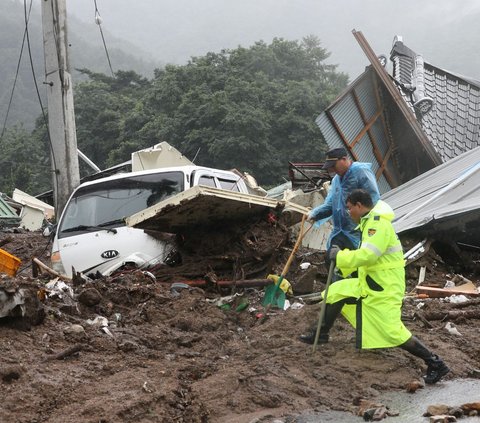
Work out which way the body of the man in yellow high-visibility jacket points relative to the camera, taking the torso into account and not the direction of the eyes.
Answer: to the viewer's left

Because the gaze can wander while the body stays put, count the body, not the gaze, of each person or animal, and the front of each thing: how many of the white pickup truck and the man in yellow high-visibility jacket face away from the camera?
0

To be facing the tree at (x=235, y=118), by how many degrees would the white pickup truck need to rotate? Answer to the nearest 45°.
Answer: approximately 135° to its right

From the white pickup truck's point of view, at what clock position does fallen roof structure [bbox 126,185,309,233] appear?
The fallen roof structure is roughly at 9 o'clock from the white pickup truck.

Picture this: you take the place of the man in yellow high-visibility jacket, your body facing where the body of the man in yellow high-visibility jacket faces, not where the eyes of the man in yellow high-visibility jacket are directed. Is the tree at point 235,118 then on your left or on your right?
on your right

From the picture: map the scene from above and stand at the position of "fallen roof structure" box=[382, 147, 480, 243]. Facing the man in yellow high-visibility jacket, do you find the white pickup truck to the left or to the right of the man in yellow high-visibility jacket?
right

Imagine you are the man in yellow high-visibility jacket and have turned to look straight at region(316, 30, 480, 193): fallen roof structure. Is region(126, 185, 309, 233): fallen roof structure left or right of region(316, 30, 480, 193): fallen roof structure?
left

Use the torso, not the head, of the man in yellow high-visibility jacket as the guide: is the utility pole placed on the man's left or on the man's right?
on the man's right

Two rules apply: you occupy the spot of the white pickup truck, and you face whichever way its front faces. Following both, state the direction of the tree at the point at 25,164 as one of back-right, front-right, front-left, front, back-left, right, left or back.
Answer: back-right

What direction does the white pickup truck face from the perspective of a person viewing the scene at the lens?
facing the viewer and to the left of the viewer

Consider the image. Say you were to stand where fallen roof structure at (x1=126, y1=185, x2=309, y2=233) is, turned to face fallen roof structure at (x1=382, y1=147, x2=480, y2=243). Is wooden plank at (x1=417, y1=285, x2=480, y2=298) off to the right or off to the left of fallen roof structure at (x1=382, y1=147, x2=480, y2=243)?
right

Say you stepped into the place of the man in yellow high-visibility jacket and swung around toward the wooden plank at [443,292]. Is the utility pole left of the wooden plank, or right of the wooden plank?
left

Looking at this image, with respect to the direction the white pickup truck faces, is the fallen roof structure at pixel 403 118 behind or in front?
behind
